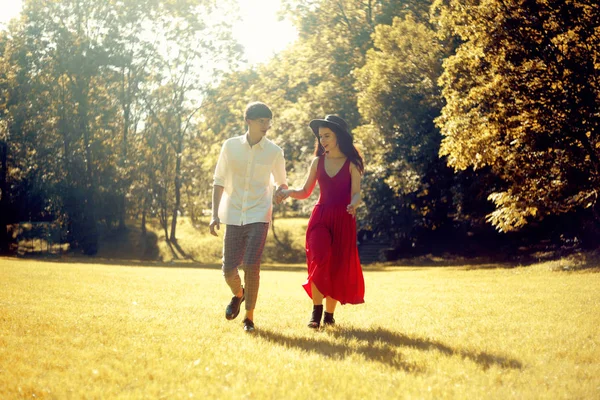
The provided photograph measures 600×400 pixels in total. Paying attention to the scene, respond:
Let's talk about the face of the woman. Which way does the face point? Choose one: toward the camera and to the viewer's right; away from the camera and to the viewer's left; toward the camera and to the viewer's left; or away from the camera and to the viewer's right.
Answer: toward the camera and to the viewer's left

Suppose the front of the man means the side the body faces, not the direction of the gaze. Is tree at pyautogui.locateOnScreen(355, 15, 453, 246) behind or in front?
behind

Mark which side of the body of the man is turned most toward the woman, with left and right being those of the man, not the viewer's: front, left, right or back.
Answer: left

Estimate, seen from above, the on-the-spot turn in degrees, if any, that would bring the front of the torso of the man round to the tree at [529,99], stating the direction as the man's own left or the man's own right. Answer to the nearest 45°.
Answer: approximately 135° to the man's own left

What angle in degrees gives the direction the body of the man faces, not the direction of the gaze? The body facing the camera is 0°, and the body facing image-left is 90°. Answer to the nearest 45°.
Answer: approximately 0°
